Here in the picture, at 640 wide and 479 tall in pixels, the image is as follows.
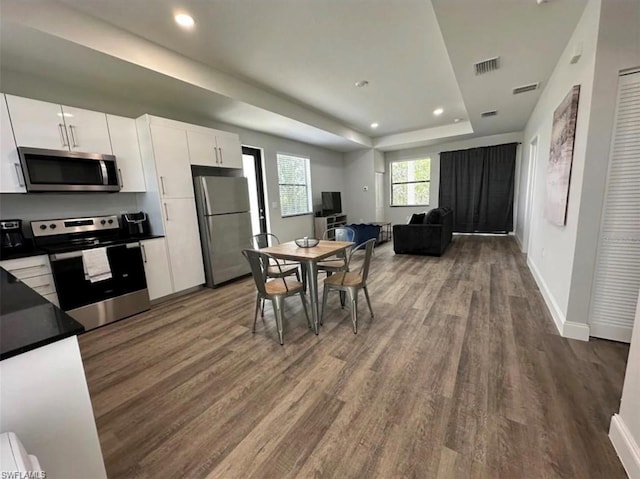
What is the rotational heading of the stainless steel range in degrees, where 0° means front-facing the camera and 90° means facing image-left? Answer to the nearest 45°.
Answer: approximately 315°

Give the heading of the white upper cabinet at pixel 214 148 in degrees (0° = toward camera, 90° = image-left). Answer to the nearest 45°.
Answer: approximately 315°

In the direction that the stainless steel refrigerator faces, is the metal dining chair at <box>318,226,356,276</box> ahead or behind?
ahead

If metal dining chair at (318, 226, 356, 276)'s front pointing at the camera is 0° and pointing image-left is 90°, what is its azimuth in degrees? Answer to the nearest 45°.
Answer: approximately 45°

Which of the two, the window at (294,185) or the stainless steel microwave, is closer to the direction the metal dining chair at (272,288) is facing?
the window

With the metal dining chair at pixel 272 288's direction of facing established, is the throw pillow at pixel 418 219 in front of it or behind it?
in front

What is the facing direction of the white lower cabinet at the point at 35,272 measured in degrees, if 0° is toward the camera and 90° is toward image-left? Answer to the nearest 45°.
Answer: approximately 315°

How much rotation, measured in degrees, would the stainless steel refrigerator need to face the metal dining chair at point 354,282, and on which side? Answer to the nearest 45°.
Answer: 0° — it already faces it

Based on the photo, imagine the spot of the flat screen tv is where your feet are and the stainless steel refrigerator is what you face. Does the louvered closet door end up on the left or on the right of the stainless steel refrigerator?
left

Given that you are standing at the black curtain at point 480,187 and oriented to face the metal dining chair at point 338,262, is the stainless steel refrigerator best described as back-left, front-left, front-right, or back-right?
front-right

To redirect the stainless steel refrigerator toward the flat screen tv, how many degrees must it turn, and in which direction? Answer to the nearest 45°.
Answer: approximately 90° to its left

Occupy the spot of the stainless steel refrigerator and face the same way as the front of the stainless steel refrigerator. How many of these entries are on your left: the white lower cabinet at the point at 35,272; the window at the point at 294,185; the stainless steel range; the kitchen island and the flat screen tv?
2

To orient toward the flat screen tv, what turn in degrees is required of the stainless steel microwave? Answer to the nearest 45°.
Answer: approximately 45° to its left

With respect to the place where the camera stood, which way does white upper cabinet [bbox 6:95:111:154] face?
facing the viewer and to the right of the viewer

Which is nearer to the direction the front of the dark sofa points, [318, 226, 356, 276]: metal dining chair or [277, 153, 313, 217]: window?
the window

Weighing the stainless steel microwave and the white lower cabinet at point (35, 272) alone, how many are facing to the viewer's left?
0
